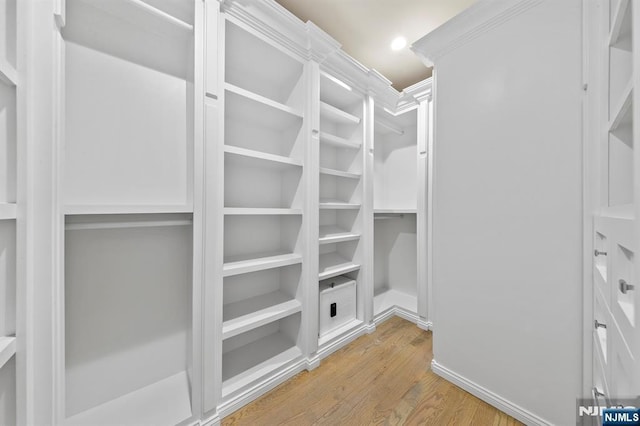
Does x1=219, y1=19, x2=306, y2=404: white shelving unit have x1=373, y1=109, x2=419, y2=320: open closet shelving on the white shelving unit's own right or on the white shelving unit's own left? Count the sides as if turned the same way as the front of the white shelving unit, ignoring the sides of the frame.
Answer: on the white shelving unit's own left

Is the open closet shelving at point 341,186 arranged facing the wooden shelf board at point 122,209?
no

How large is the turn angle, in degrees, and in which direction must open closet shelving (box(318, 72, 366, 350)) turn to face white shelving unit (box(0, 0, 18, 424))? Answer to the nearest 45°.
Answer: approximately 90° to its right

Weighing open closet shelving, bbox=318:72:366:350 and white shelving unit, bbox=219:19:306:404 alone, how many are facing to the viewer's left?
0

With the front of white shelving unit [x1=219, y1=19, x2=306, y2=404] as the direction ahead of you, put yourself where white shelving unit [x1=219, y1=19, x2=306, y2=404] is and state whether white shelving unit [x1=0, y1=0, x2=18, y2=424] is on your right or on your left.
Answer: on your right

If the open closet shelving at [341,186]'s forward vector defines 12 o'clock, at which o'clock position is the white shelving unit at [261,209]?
The white shelving unit is roughly at 3 o'clock from the open closet shelving.

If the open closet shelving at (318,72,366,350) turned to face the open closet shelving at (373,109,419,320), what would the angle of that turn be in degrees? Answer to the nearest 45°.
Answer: approximately 90° to its left

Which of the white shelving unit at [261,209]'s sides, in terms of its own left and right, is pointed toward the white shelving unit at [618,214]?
front

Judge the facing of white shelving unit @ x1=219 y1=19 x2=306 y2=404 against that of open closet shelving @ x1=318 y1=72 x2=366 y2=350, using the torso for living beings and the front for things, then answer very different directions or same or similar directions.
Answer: same or similar directions

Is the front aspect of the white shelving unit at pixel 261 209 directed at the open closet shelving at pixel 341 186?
no
